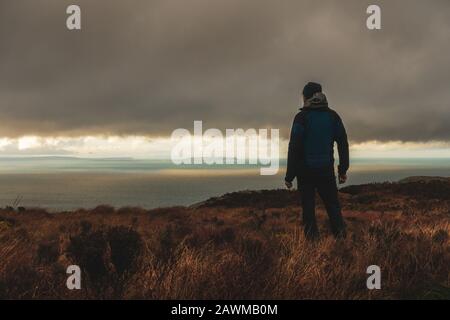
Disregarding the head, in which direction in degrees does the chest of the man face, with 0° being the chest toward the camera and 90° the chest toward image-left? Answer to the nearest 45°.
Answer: approximately 180°
